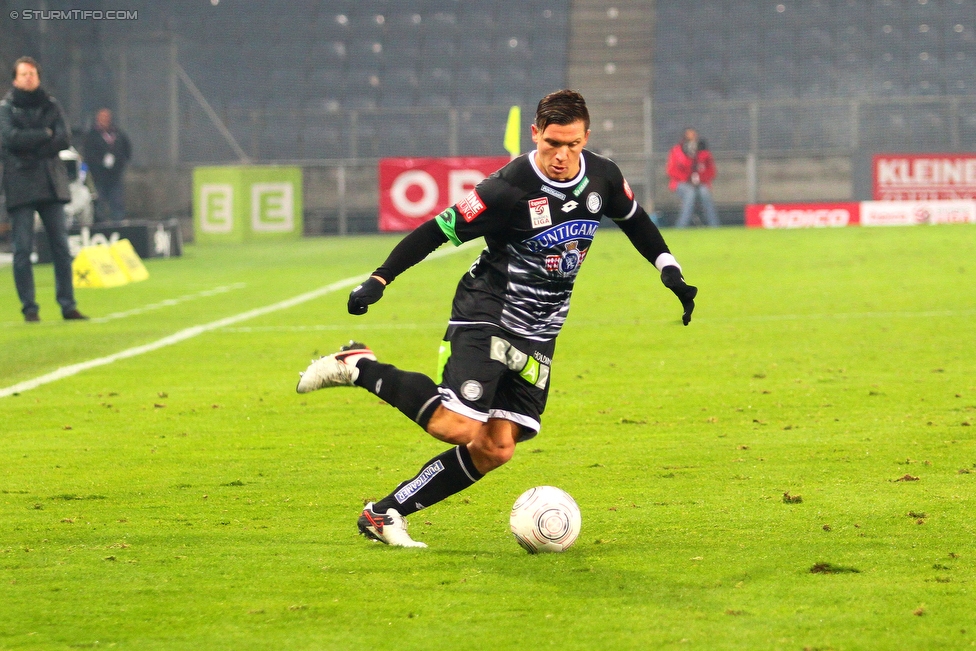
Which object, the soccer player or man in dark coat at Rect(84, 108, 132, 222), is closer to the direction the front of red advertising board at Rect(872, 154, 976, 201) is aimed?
the soccer player

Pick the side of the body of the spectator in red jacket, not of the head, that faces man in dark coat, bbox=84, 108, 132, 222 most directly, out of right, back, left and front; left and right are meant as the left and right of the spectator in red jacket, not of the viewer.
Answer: right

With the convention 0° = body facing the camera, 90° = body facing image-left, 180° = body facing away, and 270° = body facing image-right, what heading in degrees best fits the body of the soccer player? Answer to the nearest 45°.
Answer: approximately 315°

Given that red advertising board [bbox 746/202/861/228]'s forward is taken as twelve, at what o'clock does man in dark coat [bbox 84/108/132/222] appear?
The man in dark coat is roughly at 2 o'clock from the red advertising board.

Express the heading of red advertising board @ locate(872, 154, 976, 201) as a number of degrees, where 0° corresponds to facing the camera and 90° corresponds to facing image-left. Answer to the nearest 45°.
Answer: approximately 0°
